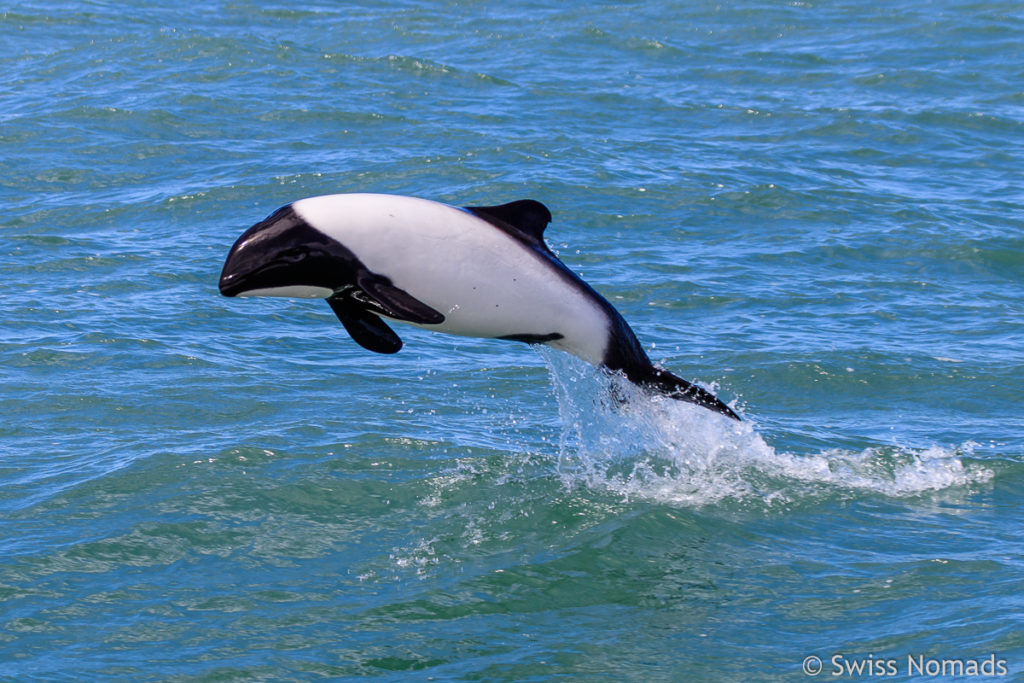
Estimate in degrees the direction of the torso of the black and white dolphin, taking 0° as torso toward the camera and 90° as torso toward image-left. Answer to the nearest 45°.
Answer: approximately 90°

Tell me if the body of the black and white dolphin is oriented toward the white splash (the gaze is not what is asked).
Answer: no
